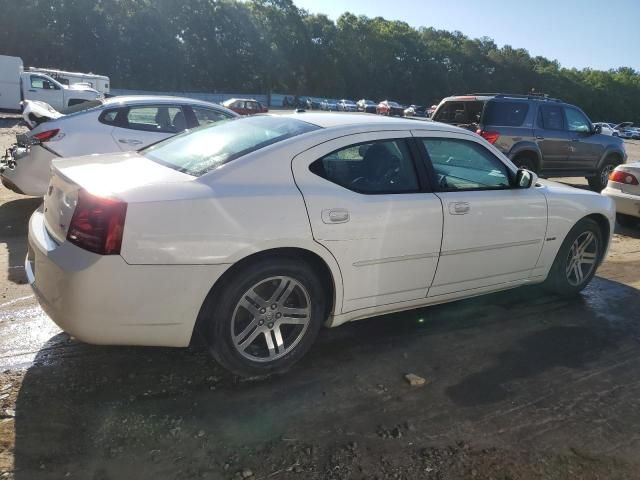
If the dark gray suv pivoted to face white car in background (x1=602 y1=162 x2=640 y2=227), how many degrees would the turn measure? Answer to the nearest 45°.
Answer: approximately 90° to its right

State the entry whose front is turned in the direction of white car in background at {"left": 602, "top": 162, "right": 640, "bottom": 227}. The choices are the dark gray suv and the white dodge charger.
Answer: the white dodge charger

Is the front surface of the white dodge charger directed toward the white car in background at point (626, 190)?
yes

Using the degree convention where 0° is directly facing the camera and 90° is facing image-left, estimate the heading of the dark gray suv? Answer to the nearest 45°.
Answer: approximately 225°

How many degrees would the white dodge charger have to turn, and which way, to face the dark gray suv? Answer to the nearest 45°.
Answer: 0° — it already faces it

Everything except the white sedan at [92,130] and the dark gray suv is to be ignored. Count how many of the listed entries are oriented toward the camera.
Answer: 0

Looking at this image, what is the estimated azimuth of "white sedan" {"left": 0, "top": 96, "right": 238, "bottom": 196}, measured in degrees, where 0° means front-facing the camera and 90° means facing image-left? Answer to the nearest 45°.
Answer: approximately 225°

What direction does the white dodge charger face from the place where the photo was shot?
facing away from the viewer and to the right of the viewer

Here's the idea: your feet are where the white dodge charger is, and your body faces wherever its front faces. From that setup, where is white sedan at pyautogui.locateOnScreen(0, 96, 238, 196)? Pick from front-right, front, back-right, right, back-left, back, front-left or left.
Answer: left

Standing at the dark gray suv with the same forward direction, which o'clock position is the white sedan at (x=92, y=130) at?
The white sedan is roughly at 6 o'clock from the dark gray suv.

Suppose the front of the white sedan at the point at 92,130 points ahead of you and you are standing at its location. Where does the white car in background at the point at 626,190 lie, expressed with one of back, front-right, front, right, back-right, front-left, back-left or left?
front-right

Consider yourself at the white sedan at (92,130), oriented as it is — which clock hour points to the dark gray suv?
The dark gray suv is roughly at 1 o'clock from the white sedan.

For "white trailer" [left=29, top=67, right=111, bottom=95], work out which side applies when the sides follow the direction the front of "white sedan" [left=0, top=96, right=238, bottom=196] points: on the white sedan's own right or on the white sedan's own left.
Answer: on the white sedan's own left

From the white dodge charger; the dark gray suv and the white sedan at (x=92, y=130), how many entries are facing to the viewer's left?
0

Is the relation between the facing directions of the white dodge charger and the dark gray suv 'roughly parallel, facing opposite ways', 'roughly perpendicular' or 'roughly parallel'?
roughly parallel
